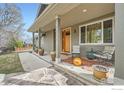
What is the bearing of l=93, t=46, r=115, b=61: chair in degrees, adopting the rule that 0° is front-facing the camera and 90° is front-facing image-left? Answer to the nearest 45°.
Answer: approximately 45°

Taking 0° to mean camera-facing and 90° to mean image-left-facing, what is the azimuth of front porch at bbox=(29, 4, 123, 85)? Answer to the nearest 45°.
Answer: approximately 45°

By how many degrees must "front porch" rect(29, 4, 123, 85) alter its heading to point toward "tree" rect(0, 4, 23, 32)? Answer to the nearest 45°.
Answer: approximately 90° to its right

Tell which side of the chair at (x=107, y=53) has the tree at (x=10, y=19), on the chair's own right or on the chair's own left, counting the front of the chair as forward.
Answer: on the chair's own right
